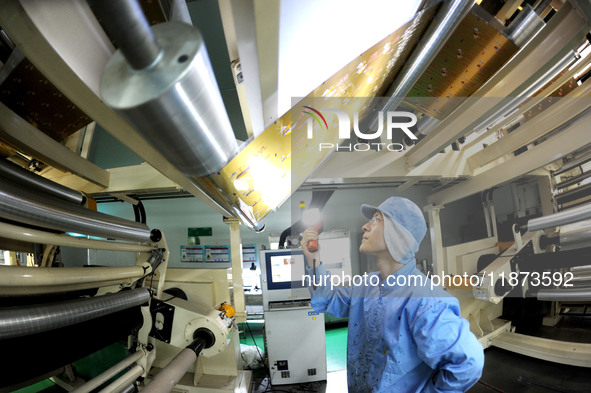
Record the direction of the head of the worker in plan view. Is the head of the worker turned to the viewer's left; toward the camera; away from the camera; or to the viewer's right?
to the viewer's left

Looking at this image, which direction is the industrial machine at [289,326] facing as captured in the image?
toward the camera
